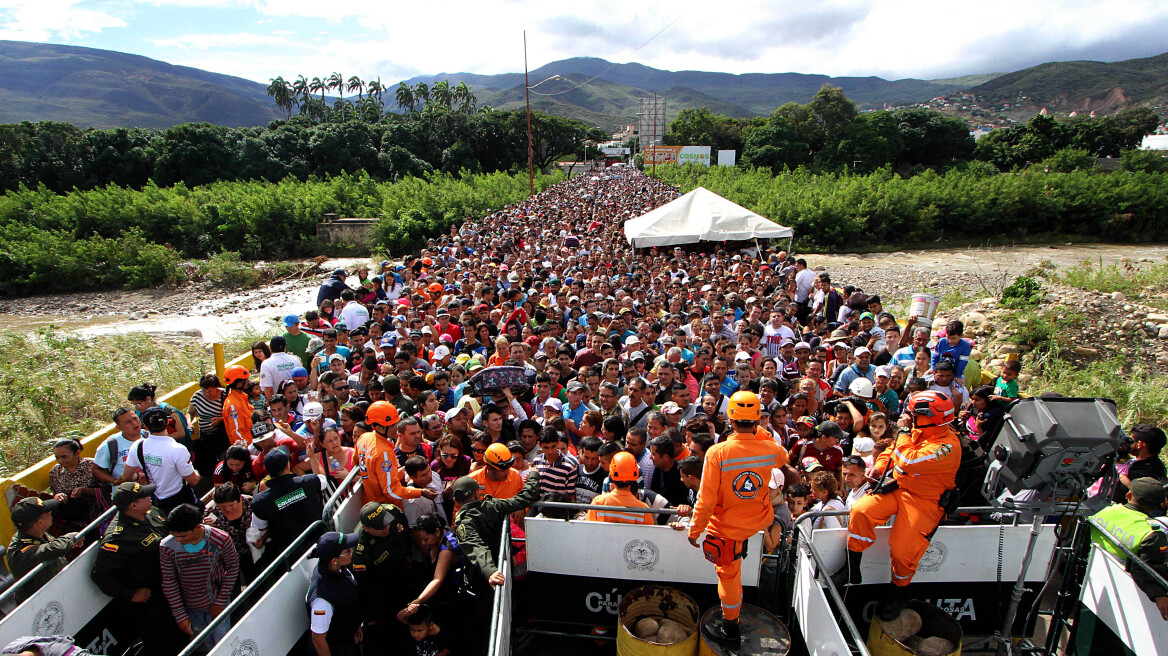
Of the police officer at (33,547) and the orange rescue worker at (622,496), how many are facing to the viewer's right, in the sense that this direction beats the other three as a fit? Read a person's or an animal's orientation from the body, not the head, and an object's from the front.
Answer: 1

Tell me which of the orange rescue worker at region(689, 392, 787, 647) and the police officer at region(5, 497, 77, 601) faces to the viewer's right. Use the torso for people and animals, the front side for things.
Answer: the police officer

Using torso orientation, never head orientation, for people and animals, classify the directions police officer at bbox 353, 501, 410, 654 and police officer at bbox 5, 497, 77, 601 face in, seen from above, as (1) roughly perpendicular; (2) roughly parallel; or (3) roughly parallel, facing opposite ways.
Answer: roughly perpendicular

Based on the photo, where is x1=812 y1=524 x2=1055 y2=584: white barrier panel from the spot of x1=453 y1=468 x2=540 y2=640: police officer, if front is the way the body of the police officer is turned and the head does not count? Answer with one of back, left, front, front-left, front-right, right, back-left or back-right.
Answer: front-right

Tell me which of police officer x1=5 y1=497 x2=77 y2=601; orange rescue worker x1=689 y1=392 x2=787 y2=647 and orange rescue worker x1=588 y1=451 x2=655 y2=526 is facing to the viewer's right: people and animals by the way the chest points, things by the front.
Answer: the police officer

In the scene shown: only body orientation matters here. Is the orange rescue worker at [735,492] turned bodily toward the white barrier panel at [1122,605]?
no

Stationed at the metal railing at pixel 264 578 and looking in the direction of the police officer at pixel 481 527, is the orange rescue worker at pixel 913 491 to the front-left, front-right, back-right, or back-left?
front-right

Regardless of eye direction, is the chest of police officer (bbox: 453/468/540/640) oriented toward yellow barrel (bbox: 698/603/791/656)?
no

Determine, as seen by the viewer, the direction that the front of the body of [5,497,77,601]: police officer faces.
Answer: to the viewer's right

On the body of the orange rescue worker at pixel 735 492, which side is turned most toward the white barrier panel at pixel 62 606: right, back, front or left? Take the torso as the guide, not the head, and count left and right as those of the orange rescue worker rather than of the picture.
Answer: left

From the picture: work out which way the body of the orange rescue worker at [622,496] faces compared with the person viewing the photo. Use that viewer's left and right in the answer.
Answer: facing away from the viewer

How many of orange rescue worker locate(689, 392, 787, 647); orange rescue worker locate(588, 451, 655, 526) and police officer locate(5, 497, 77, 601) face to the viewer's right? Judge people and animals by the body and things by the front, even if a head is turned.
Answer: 1

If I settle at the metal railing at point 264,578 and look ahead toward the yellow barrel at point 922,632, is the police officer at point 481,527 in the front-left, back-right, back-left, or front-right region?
front-left

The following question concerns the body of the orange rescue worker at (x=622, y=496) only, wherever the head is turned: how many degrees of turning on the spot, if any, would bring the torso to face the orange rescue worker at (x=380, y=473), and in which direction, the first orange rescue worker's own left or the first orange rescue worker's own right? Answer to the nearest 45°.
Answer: approximately 90° to the first orange rescue worker's own left

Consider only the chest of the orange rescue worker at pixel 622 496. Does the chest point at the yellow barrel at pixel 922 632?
no

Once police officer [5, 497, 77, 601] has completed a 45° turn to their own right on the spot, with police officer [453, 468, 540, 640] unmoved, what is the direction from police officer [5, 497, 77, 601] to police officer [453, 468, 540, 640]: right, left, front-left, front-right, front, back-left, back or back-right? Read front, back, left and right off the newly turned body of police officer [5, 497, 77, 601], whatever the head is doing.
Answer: front

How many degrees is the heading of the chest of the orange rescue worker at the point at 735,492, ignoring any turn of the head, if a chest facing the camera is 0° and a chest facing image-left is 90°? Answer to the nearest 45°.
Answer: approximately 180°
